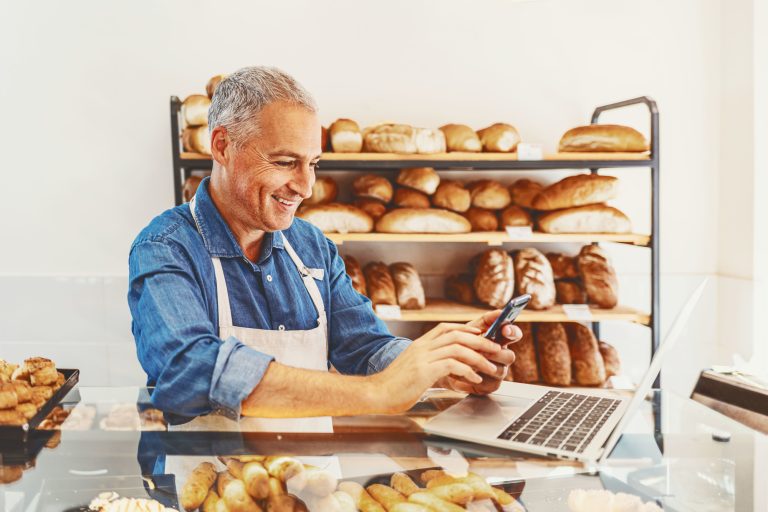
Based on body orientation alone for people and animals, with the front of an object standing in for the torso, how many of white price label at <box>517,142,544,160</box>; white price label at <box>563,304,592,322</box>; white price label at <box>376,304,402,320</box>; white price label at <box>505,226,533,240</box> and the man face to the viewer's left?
0

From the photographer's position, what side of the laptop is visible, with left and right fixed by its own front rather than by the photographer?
left

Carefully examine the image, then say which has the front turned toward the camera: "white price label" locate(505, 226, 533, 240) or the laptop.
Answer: the white price label

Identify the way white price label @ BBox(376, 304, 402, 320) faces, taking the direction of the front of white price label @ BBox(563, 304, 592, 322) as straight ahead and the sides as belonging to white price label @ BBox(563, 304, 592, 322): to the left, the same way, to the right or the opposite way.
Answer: the same way

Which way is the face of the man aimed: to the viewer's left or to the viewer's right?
to the viewer's right

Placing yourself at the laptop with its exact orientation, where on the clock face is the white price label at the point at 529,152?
The white price label is roughly at 3 o'clock from the laptop.

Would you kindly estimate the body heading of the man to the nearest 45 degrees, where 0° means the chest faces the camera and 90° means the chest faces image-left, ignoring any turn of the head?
approximately 315°

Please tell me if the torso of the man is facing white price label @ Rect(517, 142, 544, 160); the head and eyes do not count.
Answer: no

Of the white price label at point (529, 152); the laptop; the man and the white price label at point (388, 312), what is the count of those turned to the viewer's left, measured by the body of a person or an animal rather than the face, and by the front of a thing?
1

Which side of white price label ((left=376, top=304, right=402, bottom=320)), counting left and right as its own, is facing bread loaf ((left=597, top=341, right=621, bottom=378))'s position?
left

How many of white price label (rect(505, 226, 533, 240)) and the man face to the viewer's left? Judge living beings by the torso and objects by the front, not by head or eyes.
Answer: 0

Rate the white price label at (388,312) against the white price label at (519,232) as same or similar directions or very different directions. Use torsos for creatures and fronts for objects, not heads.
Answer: same or similar directions

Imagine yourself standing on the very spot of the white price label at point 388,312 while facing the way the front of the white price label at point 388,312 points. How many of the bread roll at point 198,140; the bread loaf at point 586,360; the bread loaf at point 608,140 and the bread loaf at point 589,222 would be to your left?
3

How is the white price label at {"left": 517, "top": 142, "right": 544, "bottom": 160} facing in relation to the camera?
toward the camera

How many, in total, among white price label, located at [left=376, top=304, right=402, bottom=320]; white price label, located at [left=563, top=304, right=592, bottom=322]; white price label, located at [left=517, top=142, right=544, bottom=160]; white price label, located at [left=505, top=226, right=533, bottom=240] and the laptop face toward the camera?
4

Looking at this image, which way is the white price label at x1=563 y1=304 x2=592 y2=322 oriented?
toward the camera

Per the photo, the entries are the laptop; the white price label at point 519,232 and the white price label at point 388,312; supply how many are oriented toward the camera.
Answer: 2

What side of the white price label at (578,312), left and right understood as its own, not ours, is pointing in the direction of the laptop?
front
